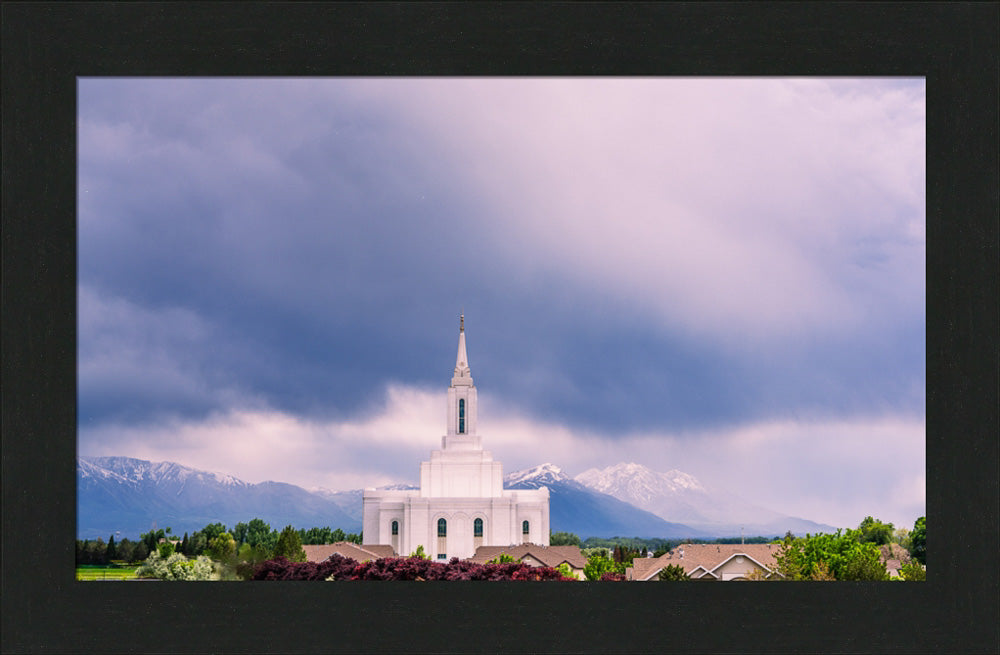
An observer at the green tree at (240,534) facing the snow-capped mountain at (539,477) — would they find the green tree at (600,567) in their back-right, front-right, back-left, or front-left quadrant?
back-right

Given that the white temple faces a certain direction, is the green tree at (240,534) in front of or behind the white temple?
in front

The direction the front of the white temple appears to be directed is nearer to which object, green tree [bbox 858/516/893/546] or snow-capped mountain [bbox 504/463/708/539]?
the green tree

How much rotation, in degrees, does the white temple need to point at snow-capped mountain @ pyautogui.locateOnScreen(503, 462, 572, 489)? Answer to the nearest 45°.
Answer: approximately 135° to its left

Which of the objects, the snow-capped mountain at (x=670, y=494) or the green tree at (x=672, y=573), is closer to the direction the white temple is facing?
the green tree

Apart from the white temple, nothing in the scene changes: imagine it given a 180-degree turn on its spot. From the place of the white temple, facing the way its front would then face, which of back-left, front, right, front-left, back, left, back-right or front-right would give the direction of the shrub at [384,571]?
back

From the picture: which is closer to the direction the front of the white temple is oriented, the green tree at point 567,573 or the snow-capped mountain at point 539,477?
the green tree

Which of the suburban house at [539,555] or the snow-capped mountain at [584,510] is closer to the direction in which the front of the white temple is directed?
the suburban house

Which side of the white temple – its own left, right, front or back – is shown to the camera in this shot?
front

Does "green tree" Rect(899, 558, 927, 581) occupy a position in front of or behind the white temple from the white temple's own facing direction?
in front

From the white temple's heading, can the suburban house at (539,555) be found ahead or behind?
ahead

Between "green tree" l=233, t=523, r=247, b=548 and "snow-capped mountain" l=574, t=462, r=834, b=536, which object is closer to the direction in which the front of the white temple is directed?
the green tree
